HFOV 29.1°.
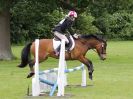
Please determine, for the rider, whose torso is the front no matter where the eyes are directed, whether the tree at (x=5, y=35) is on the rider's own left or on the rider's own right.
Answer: on the rider's own left

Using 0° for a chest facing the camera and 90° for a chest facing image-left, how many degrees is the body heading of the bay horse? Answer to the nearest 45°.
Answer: approximately 270°

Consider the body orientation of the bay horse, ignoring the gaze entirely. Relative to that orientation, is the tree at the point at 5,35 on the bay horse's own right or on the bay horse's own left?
on the bay horse's own left

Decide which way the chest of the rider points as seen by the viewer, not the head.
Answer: to the viewer's right
